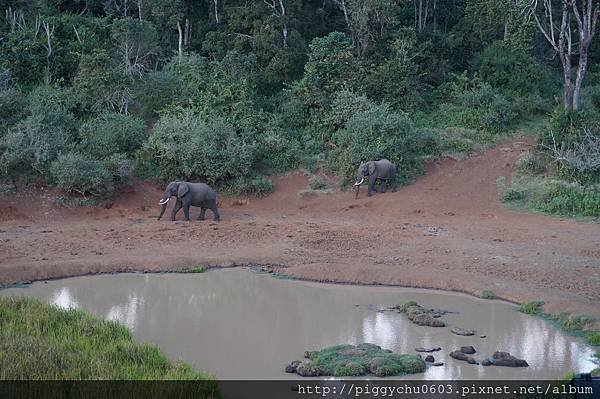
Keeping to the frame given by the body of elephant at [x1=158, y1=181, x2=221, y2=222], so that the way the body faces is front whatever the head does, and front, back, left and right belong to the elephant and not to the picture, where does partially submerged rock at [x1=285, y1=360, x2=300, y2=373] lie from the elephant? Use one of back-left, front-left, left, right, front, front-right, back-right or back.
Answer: left

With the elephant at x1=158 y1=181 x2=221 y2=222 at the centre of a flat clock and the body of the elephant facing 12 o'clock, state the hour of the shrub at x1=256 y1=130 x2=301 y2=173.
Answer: The shrub is roughly at 4 o'clock from the elephant.

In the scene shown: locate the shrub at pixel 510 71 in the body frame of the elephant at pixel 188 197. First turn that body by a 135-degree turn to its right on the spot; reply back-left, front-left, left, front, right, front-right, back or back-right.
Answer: front

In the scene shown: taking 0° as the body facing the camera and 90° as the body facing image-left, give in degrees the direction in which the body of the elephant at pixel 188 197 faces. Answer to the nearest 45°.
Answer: approximately 90°

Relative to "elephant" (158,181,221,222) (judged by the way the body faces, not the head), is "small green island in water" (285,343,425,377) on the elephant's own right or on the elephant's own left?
on the elephant's own left

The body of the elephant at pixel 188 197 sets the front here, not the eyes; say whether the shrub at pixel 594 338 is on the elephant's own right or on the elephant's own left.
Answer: on the elephant's own left

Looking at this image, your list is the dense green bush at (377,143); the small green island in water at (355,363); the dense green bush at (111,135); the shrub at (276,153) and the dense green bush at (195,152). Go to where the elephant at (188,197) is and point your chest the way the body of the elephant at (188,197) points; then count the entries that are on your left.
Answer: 1

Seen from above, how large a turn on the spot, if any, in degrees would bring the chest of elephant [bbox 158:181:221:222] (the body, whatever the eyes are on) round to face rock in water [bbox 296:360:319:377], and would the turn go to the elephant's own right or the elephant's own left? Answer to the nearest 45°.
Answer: approximately 90° to the elephant's own left

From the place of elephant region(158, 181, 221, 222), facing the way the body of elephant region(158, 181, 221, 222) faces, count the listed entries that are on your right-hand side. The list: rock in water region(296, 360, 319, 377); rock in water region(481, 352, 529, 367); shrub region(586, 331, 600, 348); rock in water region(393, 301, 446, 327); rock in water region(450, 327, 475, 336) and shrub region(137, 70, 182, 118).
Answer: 1

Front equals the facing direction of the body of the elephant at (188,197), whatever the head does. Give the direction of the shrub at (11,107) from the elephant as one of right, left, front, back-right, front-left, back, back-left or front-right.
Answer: front-right

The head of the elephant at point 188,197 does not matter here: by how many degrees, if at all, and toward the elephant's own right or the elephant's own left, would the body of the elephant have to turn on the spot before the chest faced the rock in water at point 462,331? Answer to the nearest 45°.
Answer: approximately 135° to the elephant's own left
